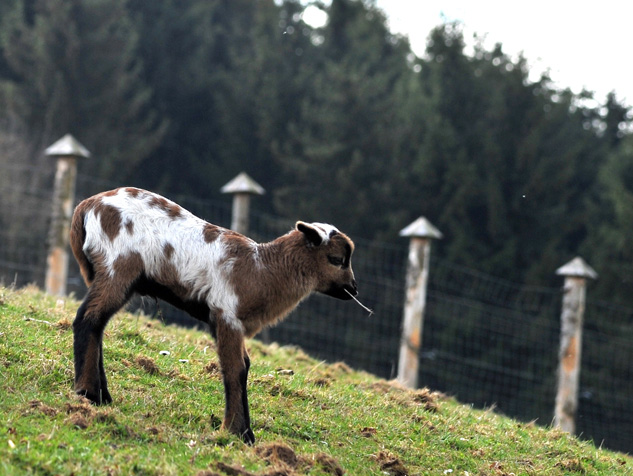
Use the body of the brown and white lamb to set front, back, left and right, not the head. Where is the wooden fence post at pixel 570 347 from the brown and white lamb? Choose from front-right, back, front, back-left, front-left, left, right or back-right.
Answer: front-left

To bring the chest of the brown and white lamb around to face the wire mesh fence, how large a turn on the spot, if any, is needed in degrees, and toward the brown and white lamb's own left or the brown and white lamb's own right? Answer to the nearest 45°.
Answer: approximately 90° to the brown and white lamb's own left

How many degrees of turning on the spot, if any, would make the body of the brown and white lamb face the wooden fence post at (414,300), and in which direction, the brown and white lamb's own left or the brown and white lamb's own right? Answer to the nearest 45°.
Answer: approximately 45° to the brown and white lamb's own left

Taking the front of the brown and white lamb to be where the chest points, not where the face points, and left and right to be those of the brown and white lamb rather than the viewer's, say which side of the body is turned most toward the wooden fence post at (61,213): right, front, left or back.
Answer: left

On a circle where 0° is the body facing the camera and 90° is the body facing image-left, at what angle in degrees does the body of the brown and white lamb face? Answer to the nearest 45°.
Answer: approximately 270°

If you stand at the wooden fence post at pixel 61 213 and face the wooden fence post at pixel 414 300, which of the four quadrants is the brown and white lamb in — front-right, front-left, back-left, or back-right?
front-right

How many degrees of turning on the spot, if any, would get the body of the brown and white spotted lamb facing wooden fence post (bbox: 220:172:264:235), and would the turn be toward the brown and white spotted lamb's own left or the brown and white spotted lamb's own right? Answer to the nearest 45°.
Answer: approximately 90° to the brown and white spotted lamb's own left
